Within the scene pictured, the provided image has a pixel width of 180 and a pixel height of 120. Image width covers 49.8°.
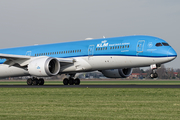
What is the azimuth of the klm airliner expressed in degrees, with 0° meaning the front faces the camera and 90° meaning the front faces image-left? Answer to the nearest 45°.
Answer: approximately 315°
